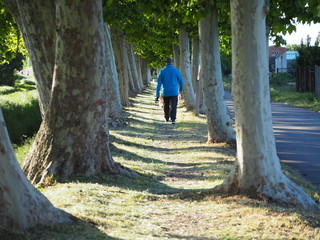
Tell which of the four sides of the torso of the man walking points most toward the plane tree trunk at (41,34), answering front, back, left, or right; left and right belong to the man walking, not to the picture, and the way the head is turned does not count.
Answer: back

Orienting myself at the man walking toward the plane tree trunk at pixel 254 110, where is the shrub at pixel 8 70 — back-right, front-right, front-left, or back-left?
back-right

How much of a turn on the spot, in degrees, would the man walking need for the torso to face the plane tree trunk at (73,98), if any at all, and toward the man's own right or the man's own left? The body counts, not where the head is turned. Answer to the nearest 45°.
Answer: approximately 180°

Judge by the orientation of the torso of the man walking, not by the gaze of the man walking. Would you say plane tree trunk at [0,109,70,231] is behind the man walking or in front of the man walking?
behind

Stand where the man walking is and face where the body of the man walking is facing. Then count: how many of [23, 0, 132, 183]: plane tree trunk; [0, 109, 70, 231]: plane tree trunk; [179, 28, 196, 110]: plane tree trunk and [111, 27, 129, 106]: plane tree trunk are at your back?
2

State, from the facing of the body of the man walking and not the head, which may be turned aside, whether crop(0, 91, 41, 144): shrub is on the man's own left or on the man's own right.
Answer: on the man's own left

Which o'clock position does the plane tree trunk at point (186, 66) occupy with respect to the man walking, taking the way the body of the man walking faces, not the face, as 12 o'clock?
The plane tree trunk is roughly at 12 o'clock from the man walking.

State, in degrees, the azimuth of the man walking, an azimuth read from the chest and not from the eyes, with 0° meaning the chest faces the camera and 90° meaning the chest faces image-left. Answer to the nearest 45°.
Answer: approximately 180°

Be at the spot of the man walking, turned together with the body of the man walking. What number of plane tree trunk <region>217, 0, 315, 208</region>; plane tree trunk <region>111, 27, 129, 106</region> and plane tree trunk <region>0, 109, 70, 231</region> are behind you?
2

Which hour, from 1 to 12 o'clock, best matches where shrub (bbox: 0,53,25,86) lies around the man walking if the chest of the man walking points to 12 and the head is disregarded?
The shrub is roughly at 11 o'clock from the man walking.
